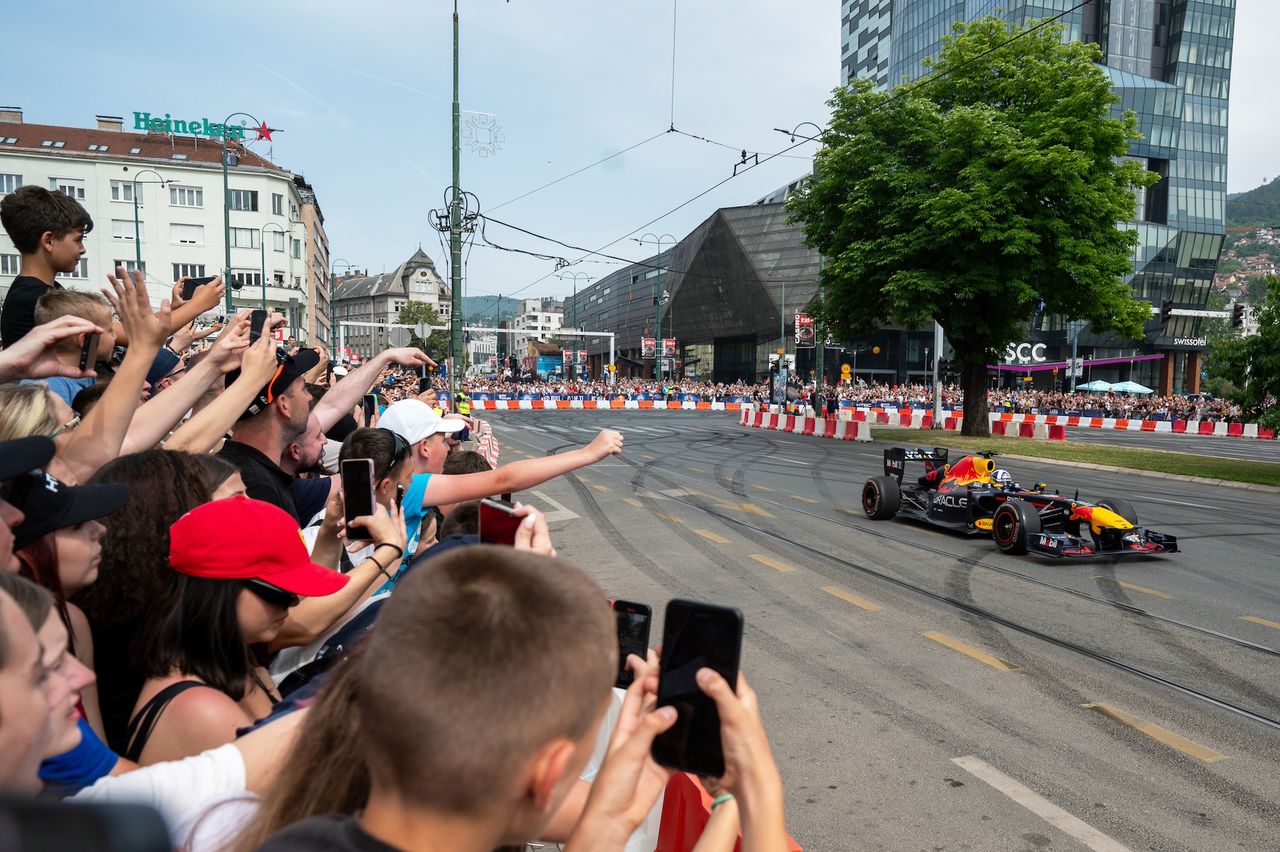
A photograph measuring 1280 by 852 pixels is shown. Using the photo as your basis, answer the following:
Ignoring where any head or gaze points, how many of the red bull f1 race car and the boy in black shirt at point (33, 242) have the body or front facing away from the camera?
0

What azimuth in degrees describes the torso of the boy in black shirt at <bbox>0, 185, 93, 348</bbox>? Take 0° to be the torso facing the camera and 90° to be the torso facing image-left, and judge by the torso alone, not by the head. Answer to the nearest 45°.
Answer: approximately 270°

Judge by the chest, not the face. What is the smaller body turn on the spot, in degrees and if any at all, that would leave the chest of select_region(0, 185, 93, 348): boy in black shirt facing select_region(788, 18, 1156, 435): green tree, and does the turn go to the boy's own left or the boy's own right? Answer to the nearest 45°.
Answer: approximately 45° to the boy's own left

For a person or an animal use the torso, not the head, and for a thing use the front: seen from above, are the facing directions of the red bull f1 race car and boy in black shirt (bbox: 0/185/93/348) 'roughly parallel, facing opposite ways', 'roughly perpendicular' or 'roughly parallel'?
roughly perpendicular

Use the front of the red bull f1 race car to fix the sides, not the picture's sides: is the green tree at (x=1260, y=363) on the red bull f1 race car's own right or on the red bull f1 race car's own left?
on the red bull f1 race car's own left

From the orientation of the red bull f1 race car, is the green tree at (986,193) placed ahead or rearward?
rearward

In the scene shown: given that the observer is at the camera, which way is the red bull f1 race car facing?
facing the viewer and to the right of the viewer
